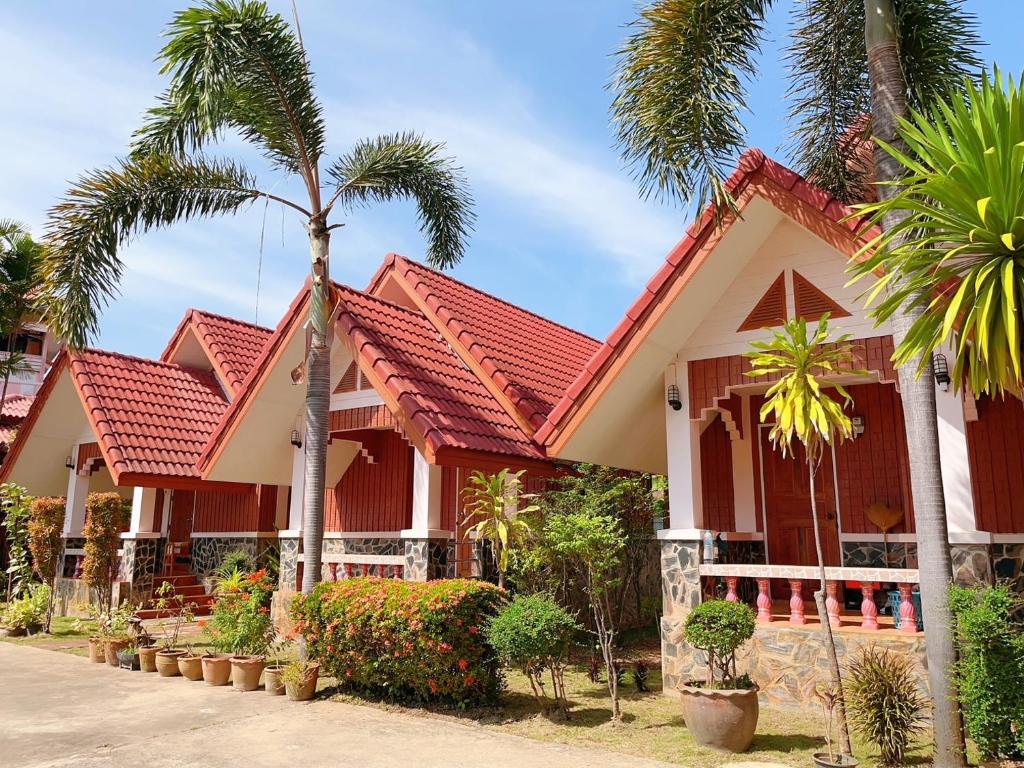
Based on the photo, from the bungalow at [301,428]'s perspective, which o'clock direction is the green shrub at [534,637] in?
The green shrub is roughly at 10 o'clock from the bungalow.

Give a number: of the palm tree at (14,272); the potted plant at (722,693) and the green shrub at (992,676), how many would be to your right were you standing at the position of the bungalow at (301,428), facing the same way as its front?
1

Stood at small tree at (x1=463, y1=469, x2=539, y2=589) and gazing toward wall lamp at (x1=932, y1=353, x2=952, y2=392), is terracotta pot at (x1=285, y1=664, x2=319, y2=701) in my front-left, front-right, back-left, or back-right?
back-right

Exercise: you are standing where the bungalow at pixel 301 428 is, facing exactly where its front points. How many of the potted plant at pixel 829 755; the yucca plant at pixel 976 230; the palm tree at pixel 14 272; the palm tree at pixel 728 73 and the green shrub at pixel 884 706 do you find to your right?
1

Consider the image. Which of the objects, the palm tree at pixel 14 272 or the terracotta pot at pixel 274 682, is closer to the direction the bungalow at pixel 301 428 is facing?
the terracotta pot

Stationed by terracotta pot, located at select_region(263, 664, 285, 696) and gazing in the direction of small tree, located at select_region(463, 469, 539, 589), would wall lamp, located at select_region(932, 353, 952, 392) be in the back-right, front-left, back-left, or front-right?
front-right

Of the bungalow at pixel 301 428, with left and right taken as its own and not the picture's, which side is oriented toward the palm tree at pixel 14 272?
right

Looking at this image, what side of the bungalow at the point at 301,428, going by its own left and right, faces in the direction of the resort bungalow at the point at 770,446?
left

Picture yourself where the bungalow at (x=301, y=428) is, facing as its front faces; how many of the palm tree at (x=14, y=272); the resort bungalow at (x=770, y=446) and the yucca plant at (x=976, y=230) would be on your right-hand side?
1
